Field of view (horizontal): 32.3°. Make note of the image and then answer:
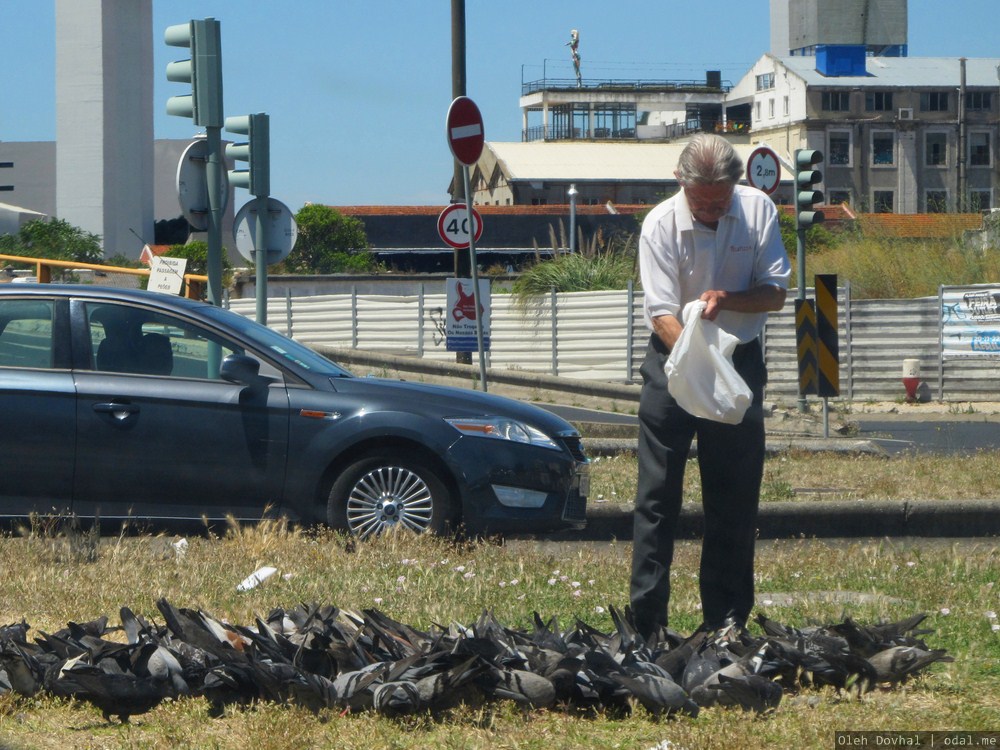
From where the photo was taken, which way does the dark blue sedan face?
to the viewer's right

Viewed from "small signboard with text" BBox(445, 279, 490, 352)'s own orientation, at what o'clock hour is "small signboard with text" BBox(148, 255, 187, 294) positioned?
"small signboard with text" BBox(148, 255, 187, 294) is roughly at 3 o'clock from "small signboard with text" BBox(445, 279, 490, 352).

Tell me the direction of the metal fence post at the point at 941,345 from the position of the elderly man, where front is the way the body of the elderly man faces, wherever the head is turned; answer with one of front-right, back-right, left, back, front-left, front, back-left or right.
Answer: back

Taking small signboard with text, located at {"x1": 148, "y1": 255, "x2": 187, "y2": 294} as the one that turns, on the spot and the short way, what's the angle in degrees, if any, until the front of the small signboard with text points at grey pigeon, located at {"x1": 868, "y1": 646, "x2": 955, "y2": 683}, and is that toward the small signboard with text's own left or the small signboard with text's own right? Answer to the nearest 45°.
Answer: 0° — it already faces it
